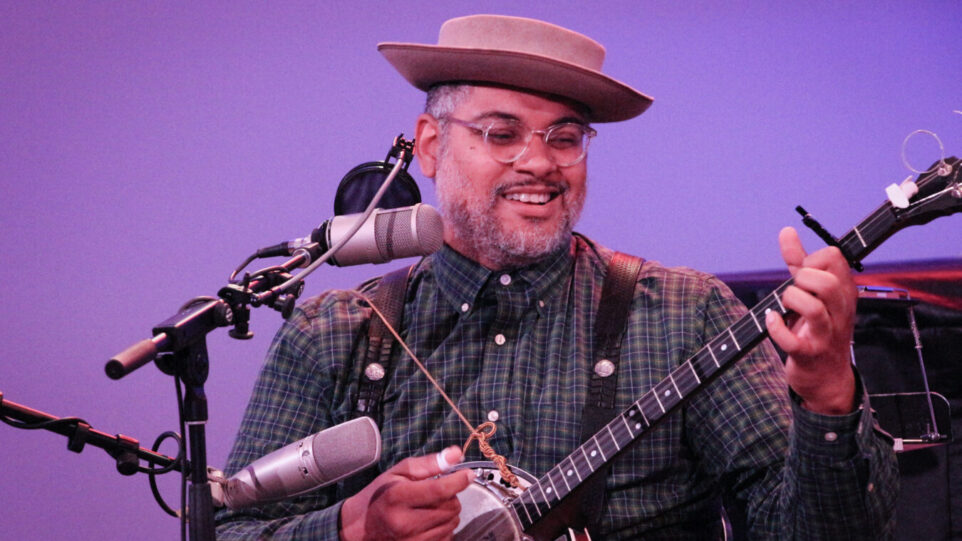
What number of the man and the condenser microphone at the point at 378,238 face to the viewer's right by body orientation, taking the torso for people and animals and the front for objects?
1

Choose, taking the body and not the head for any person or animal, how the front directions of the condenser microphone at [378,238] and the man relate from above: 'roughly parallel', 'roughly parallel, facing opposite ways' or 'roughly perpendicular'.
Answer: roughly perpendicular

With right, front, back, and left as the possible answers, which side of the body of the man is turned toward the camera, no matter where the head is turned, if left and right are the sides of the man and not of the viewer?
front

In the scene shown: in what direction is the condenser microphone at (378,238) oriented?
to the viewer's right

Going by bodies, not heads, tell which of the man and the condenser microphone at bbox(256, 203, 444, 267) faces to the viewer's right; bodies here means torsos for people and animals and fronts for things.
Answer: the condenser microphone

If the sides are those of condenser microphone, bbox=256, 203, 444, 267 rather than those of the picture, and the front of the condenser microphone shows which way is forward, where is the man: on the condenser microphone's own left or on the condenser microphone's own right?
on the condenser microphone's own left

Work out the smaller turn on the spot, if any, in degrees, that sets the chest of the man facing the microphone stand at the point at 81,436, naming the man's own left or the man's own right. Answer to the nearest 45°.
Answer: approximately 45° to the man's own right

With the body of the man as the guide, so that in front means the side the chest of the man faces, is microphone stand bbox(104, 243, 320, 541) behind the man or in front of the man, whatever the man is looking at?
in front

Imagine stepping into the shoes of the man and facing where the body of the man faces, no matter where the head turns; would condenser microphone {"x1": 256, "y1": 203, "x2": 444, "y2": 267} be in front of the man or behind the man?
in front

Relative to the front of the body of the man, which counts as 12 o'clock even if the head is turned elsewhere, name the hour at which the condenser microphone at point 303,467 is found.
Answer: The condenser microphone is roughly at 1 o'clock from the man.
